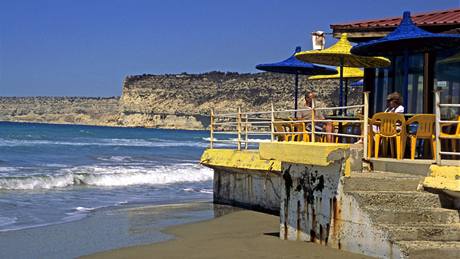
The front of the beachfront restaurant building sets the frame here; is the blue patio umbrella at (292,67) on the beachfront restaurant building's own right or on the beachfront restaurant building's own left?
on the beachfront restaurant building's own right

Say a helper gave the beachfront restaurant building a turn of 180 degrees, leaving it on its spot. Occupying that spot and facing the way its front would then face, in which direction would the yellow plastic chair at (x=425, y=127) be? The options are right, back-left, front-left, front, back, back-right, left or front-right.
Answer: back-right

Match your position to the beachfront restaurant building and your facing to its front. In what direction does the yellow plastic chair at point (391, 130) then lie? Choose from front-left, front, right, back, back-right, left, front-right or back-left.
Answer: front-left

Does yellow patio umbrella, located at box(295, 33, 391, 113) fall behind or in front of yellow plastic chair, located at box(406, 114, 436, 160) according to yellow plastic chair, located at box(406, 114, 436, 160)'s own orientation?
in front
